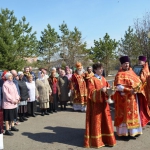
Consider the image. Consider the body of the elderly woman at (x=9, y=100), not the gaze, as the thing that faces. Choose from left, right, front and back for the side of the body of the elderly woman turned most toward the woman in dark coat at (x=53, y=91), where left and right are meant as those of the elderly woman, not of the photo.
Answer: left

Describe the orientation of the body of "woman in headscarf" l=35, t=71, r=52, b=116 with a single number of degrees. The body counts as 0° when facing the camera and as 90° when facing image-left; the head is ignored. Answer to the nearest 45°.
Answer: approximately 315°

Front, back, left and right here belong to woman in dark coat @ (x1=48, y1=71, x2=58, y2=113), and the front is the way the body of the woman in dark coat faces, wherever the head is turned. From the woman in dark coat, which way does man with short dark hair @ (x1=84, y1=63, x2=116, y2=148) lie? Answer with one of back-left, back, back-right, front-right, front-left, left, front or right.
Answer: front-right

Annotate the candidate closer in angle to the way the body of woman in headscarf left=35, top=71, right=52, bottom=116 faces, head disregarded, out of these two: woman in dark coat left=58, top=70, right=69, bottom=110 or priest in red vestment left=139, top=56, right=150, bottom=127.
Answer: the priest in red vestment

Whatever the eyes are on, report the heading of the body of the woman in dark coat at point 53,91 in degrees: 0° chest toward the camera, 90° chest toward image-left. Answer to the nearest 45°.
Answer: approximately 315°

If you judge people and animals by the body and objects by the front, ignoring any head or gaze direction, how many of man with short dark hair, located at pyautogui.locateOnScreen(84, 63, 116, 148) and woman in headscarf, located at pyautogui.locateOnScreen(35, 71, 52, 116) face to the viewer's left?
0

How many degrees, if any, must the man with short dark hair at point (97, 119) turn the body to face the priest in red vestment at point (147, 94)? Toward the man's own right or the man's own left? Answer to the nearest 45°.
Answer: approximately 90° to the man's own left

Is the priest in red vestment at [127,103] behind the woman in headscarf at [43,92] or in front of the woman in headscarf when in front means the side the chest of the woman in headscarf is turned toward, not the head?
in front
